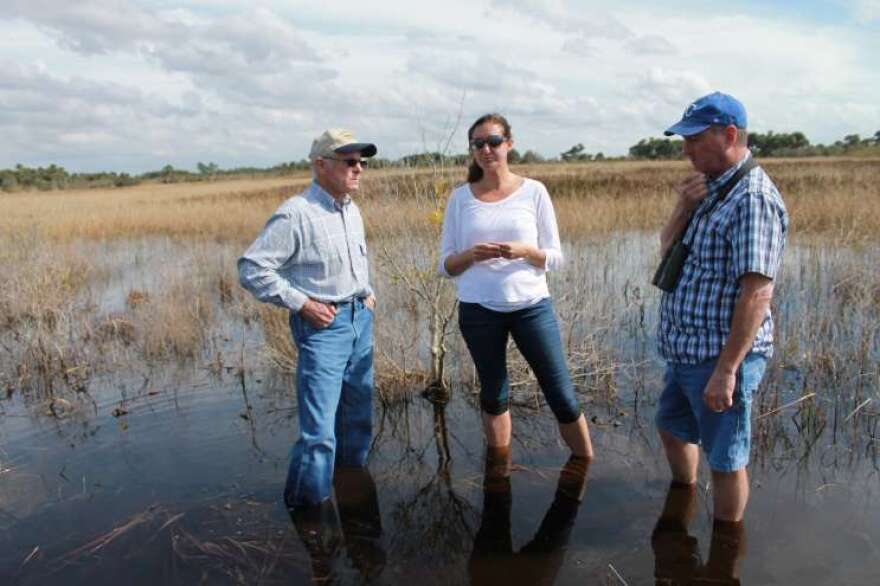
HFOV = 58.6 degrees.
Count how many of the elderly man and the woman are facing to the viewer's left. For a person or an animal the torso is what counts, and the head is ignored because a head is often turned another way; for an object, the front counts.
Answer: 0

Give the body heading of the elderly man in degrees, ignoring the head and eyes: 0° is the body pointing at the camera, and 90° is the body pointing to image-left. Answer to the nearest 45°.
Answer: approximately 315°

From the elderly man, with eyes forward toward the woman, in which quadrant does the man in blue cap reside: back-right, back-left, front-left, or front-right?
front-right

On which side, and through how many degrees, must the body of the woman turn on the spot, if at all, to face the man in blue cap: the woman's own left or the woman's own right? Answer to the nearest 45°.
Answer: approximately 45° to the woman's own left

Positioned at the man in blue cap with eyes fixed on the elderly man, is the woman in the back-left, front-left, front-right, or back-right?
front-right

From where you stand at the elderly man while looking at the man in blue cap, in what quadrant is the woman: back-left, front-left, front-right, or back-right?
front-left

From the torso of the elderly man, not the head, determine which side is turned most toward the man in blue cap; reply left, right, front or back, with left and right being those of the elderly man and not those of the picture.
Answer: front

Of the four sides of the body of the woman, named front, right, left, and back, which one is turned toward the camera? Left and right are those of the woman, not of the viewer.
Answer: front

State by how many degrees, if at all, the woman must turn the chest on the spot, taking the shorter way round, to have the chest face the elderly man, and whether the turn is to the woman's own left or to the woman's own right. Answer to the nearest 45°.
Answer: approximately 90° to the woman's own right
